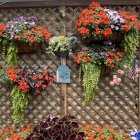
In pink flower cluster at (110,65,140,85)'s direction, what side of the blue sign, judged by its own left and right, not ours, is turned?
left

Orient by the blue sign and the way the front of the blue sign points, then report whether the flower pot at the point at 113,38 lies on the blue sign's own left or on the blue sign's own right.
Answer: on the blue sign's own left

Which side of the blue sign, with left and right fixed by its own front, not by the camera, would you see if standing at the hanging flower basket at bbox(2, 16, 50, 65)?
right

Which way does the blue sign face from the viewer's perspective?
toward the camera

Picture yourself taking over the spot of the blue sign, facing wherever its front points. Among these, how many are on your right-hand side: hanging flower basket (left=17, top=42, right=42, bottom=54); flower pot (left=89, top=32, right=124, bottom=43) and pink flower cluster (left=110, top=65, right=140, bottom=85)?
1

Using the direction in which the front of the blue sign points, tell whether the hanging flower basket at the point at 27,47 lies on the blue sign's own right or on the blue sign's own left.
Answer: on the blue sign's own right

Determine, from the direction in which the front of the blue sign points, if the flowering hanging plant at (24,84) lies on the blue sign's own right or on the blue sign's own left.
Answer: on the blue sign's own right

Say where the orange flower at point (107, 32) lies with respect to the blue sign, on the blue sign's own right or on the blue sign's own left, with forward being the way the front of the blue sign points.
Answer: on the blue sign's own left
